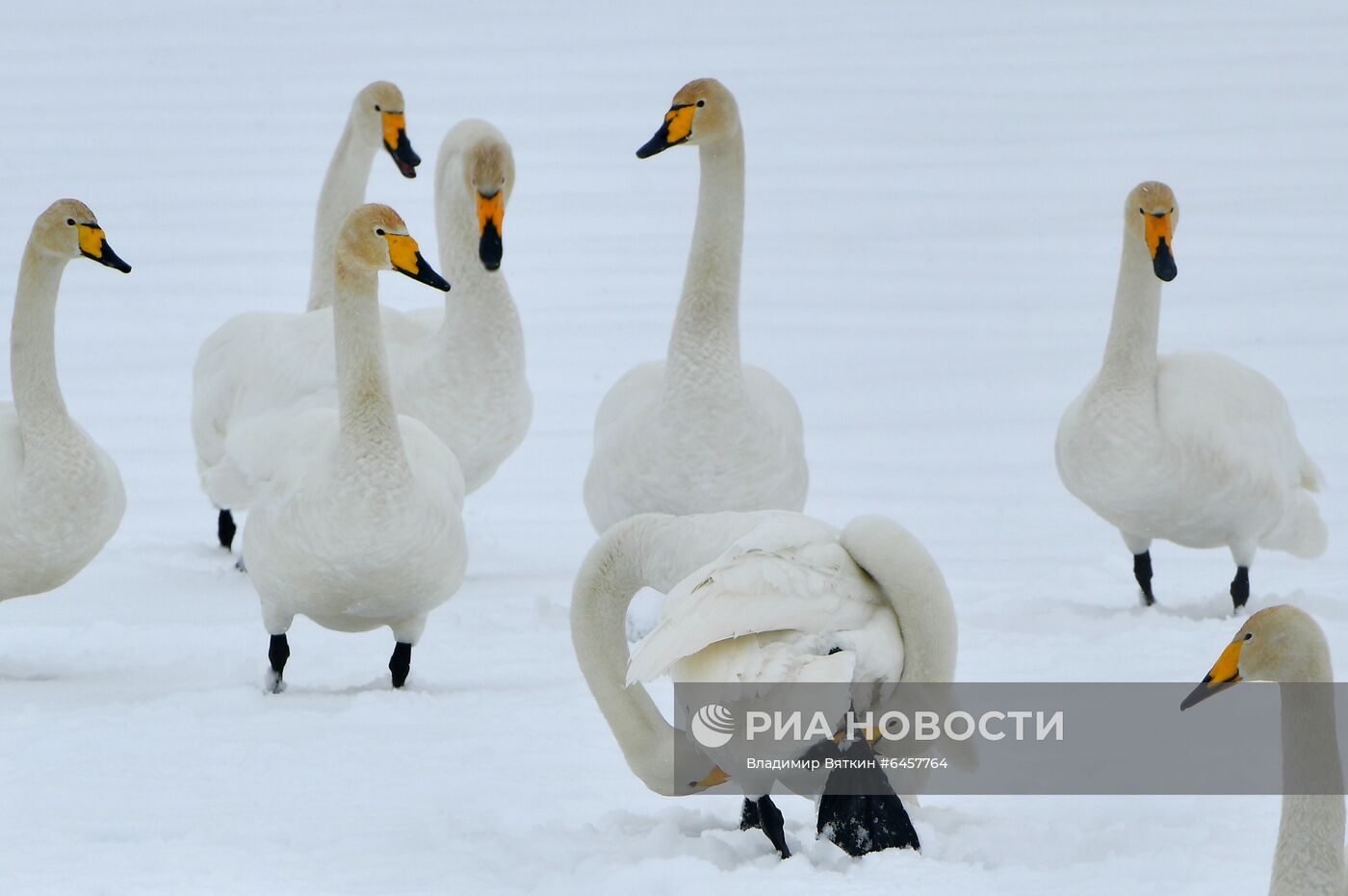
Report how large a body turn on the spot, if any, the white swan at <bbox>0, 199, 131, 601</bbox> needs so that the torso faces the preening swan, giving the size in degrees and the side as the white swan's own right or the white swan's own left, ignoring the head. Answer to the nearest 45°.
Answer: approximately 45° to the white swan's own right

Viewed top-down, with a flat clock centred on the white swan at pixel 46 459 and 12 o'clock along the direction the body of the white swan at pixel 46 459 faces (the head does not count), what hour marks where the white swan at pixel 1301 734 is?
the white swan at pixel 1301 734 is roughly at 2 o'clock from the white swan at pixel 46 459.

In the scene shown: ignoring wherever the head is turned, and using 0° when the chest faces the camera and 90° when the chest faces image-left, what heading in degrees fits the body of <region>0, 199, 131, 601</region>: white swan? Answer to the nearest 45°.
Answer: approximately 270°
